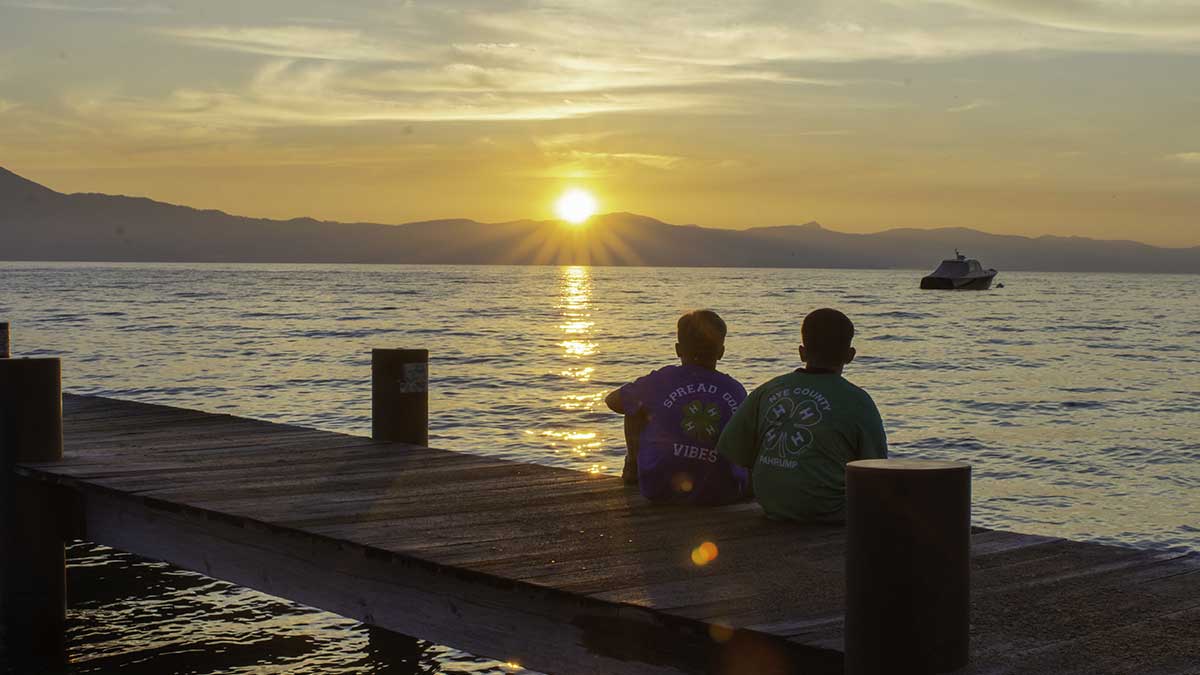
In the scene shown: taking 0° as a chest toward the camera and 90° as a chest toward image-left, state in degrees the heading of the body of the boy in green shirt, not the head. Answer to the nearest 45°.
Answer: approximately 180°

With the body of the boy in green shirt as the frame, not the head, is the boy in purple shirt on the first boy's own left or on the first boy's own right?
on the first boy's own left

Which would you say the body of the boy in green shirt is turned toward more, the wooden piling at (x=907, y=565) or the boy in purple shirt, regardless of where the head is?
the boy in purple shirt

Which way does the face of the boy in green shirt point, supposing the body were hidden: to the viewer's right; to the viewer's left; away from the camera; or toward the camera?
away from the camera

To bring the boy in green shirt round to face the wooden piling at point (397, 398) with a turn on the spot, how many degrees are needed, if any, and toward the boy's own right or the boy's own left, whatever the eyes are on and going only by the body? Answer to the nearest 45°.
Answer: approximately 45° to the boy's own left

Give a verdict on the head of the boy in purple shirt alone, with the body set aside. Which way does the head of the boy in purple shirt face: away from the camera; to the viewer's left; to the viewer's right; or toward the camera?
away from the camera

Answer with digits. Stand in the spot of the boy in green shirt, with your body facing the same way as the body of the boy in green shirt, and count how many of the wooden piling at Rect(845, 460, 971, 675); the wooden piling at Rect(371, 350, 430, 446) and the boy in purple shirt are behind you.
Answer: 1

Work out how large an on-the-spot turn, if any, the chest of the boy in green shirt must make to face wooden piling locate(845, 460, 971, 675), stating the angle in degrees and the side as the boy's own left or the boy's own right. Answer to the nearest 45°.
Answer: approximately 180°
